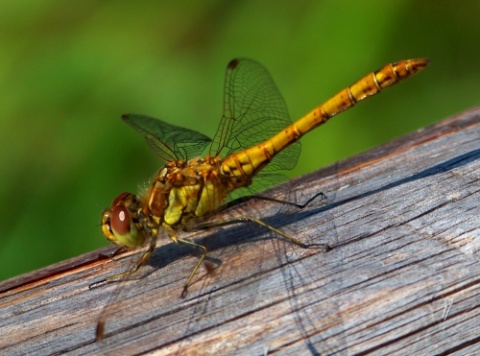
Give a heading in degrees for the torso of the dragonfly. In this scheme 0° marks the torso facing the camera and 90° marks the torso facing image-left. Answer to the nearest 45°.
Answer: approximately 90°
